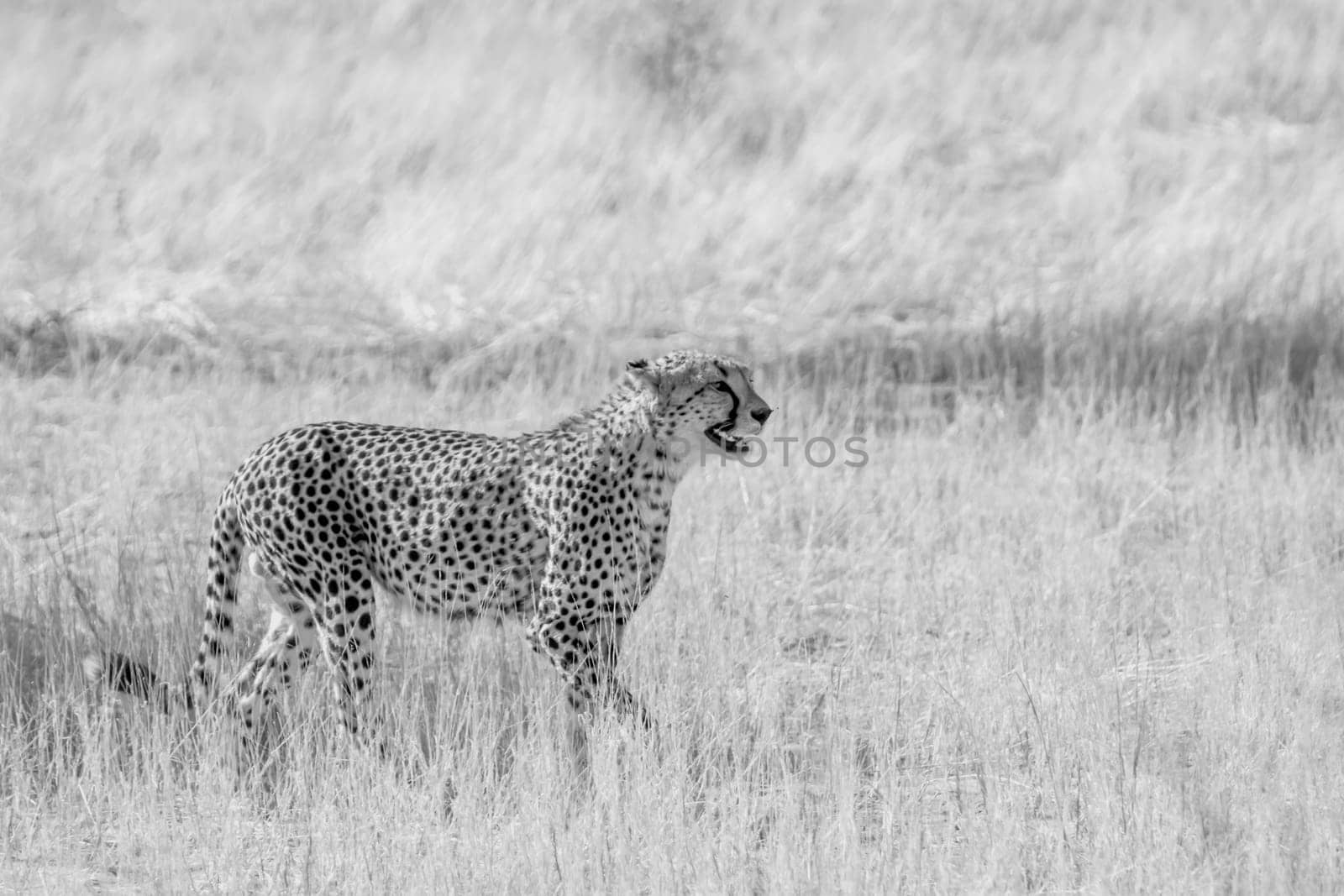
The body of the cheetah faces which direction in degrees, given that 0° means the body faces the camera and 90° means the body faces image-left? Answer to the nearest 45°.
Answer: approximately 270°
